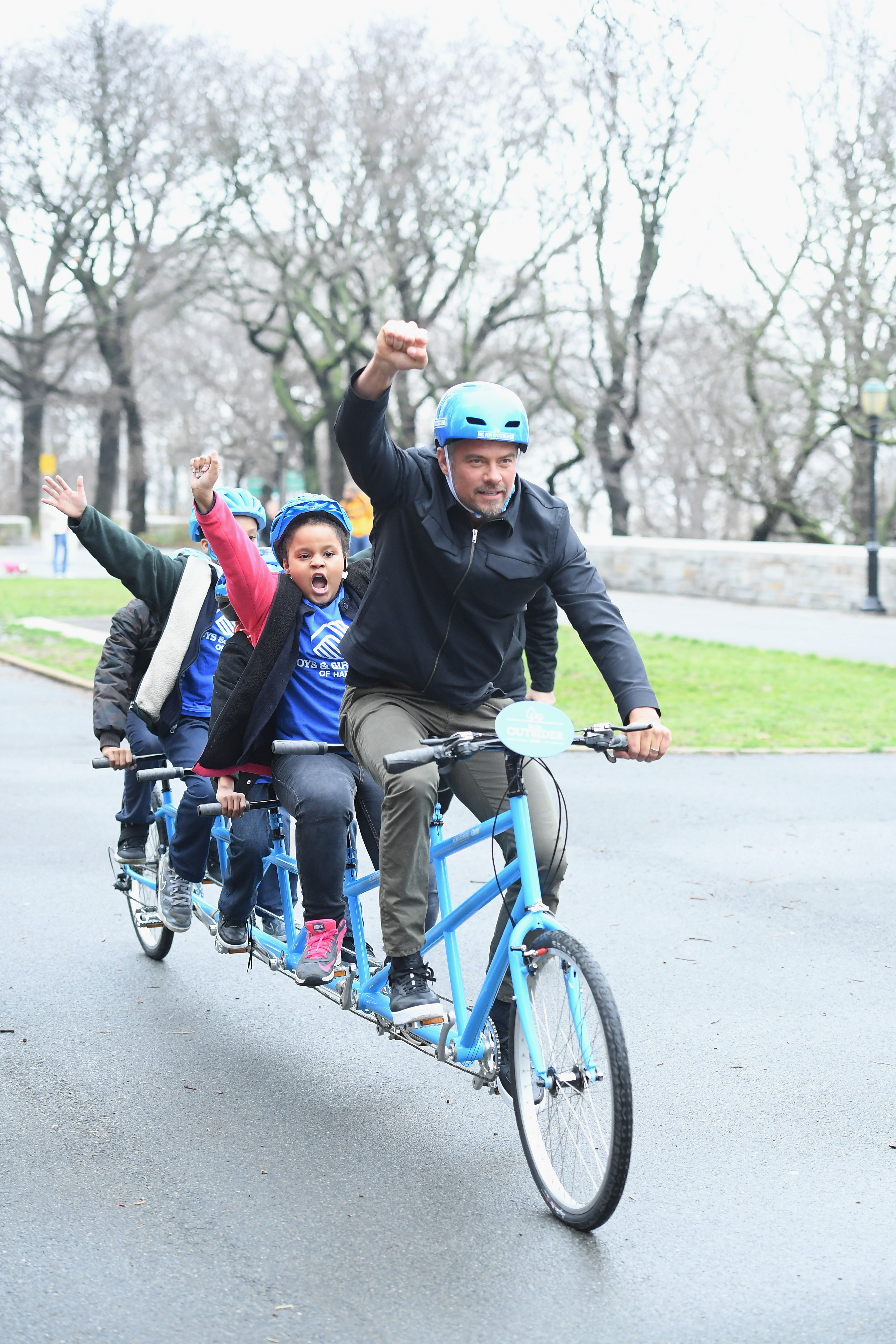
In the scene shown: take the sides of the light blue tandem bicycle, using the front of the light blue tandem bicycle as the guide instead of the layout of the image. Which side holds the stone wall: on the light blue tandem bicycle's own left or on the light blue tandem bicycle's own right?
on the light blue tandem bicycle's own left

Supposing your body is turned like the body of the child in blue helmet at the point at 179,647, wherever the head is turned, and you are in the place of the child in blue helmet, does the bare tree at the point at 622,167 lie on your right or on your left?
on your left

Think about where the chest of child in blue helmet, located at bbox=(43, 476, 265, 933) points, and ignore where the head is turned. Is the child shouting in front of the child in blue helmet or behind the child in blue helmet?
in front

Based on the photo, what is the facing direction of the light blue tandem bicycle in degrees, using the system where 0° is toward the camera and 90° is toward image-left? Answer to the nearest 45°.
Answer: approximately 315°

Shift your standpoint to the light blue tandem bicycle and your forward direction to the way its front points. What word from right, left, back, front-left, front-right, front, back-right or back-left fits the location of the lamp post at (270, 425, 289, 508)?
back-left

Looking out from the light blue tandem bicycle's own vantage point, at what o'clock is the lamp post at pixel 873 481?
The lamp post is roughly at 8 o'clock from the light blue tandem bicycle.

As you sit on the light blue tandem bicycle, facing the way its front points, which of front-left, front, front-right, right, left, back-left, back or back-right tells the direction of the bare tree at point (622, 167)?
back-left
